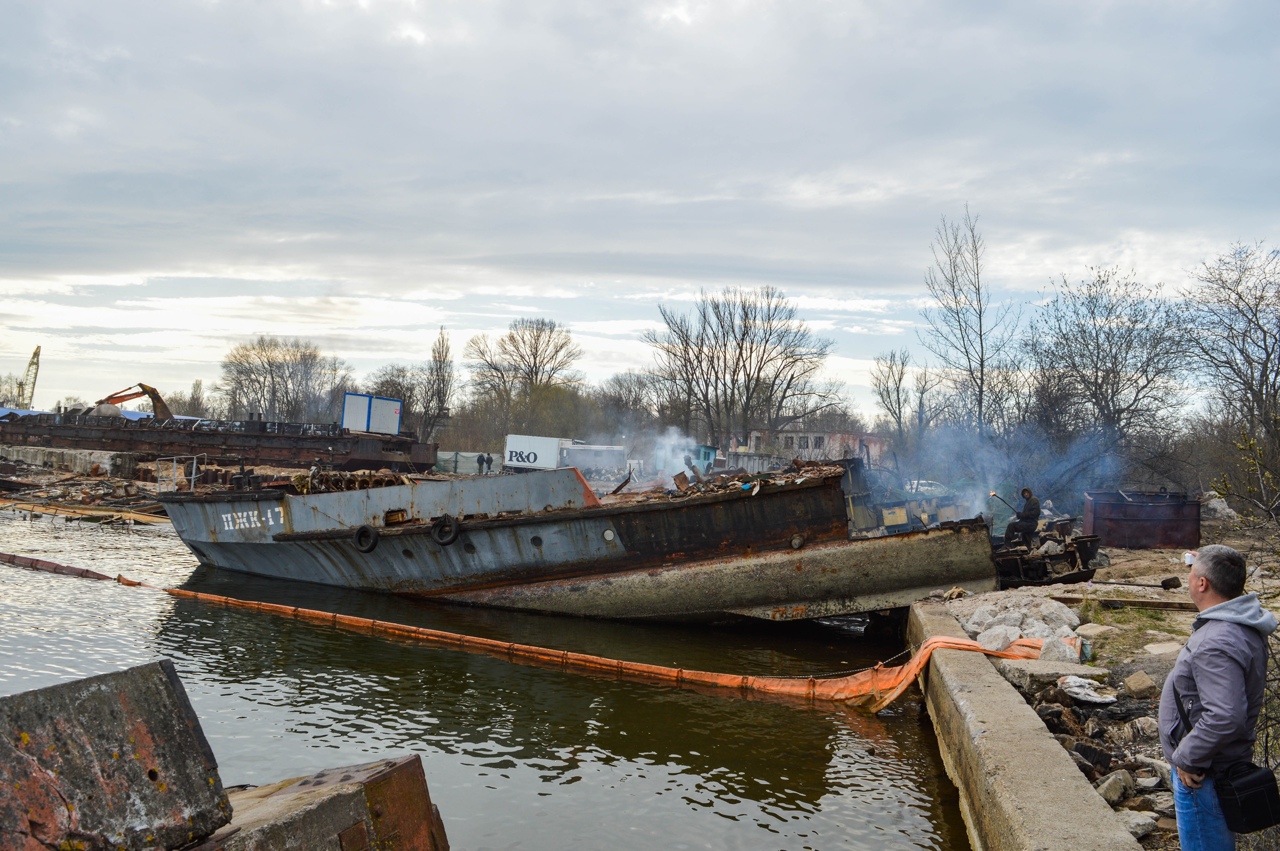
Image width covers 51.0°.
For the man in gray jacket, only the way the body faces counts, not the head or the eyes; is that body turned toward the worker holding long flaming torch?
no

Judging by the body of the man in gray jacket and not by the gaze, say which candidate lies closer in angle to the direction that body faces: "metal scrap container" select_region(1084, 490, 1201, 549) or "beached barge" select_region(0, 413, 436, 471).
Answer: the beached barge

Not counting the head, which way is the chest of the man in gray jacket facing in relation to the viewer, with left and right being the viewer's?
facing to the left of the viewer

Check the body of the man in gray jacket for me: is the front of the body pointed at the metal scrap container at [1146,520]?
no

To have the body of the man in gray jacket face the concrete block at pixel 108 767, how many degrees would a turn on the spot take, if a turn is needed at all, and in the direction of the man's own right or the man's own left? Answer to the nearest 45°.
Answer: approximately 45° to the man's own left

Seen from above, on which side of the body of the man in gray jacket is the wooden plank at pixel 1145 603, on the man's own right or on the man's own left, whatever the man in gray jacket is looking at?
on the man's own right

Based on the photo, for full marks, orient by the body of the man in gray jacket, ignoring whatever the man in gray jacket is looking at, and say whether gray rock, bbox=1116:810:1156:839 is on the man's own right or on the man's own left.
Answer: on the man's own right
